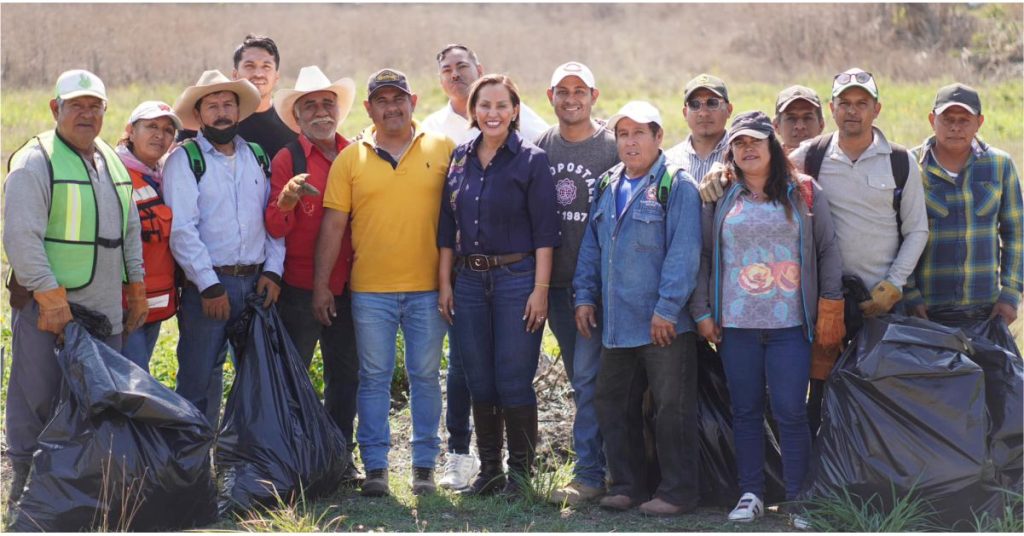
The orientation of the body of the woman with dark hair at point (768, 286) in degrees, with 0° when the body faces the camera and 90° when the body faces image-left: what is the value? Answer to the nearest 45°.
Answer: approximately 0°

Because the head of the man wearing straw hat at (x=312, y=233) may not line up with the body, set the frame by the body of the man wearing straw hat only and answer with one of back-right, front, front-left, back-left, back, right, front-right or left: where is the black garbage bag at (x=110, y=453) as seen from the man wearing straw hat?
front-right

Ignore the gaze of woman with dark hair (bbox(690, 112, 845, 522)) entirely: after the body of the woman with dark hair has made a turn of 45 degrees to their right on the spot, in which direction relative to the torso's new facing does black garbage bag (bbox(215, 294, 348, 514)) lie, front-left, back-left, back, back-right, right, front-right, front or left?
front-right

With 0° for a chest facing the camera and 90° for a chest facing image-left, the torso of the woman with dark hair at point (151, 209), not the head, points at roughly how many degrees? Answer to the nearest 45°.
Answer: approximately 315°

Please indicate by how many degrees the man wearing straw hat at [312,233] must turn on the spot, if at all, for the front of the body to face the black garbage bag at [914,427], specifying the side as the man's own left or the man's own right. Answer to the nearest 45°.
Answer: approximately 45° to the man's own left

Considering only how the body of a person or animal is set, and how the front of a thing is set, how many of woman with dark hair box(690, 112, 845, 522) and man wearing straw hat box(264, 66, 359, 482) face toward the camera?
2
